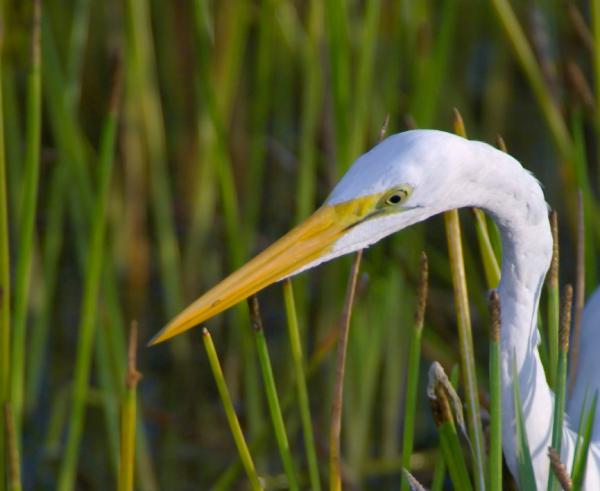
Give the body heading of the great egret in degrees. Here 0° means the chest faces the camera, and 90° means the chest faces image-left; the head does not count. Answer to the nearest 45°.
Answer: approximately 90°

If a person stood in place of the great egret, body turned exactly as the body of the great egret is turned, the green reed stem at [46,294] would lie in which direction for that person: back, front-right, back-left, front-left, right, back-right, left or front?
front-right

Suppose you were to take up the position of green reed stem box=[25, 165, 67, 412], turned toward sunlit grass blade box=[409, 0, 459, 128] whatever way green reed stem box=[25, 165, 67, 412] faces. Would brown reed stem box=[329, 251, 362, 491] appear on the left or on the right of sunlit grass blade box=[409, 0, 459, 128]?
right

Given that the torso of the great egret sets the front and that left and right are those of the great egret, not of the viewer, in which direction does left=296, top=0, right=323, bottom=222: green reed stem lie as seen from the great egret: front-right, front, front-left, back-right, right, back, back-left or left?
right

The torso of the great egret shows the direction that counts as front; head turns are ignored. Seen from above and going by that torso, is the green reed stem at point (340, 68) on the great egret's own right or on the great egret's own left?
on the great egret's own right

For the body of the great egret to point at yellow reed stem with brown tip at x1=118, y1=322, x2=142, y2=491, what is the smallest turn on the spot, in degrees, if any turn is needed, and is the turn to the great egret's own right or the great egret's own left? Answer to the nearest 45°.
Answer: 0° — it already faces it

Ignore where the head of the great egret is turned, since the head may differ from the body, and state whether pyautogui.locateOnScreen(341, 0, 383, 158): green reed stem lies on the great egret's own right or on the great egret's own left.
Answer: on the great egret's own right
